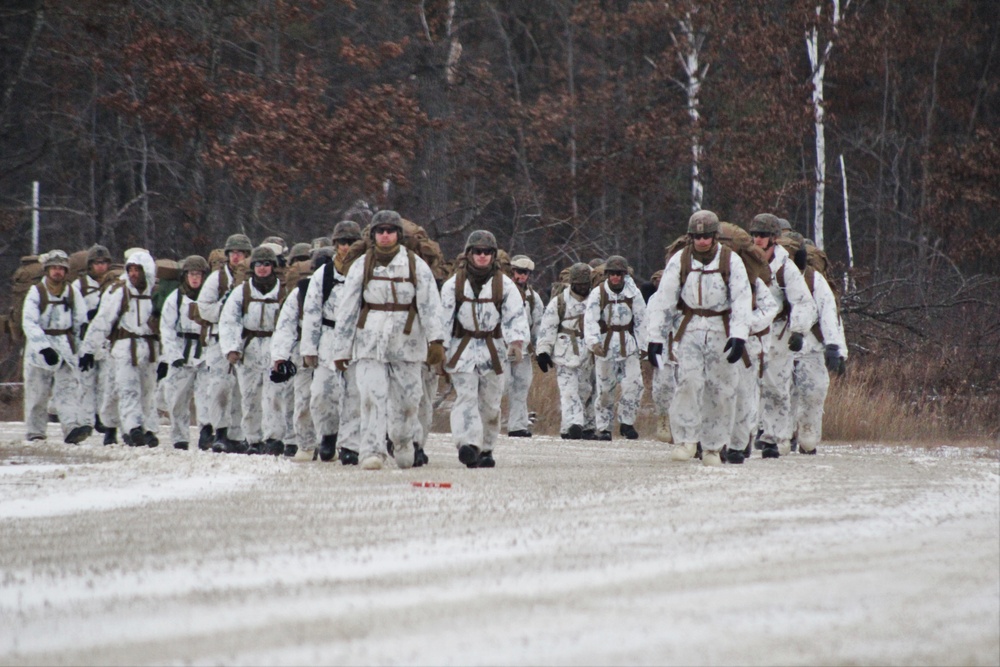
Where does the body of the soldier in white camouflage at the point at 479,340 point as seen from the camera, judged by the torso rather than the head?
toward the camera

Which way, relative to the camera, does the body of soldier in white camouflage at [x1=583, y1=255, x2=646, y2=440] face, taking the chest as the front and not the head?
toward the camera

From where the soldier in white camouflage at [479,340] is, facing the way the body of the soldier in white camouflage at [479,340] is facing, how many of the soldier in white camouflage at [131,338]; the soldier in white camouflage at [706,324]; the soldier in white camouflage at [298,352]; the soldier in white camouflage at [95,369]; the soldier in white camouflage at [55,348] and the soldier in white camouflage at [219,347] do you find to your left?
1

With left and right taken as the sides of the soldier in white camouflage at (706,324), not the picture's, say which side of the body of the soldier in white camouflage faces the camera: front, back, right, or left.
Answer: front

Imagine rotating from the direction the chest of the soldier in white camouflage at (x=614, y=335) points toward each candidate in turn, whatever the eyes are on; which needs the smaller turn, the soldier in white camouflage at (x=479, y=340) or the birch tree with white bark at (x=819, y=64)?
the soldier in white camouflage

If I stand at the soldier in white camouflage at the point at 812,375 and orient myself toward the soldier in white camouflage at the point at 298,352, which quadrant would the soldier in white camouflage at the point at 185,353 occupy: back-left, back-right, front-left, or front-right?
front-right

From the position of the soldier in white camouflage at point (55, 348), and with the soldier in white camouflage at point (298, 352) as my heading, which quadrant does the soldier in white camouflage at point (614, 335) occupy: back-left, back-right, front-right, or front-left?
front-left

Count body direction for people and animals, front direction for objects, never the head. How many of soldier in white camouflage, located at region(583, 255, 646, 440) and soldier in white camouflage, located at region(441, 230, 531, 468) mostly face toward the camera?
2

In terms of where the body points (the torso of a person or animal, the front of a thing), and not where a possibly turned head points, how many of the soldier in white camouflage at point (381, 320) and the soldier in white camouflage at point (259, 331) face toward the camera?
2

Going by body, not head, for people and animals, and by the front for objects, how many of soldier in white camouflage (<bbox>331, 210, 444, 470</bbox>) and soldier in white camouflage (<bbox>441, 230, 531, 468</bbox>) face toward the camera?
2

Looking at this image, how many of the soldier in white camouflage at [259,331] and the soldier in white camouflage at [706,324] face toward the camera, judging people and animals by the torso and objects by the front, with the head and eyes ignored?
2

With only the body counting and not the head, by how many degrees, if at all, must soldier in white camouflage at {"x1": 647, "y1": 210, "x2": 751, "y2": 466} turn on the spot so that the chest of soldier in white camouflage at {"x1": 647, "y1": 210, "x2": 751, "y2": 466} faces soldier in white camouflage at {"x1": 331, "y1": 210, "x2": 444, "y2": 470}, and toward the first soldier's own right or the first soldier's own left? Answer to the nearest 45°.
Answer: approximately 90° to the first soldier's own right

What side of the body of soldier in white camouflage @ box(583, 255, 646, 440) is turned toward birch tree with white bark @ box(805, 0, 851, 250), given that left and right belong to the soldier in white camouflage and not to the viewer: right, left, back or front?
back

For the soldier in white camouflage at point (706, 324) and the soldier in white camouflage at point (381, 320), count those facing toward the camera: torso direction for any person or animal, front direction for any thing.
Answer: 2

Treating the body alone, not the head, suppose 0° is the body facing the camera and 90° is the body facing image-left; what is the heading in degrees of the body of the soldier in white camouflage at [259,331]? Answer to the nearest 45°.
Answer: approximately 0°

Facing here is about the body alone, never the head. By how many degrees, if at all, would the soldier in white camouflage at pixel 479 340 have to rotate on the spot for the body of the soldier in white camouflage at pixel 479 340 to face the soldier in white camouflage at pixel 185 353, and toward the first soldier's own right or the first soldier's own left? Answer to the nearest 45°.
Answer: approximately 135° to the first soldier's own right

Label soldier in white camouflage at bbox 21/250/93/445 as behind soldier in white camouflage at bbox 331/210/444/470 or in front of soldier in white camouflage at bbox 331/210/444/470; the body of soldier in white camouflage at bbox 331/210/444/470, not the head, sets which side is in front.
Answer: behind
